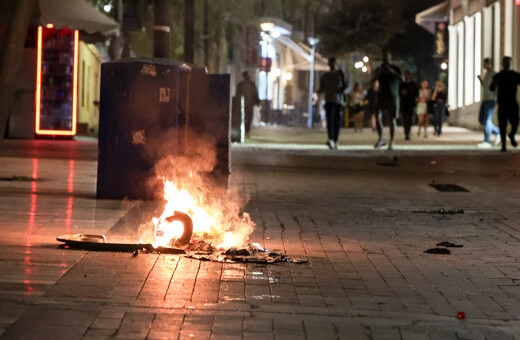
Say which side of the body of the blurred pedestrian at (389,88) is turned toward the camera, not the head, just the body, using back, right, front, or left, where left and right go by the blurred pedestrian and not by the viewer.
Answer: front

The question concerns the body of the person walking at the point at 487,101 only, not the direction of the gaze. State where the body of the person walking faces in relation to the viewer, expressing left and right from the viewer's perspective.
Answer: facing to the left of the viewer

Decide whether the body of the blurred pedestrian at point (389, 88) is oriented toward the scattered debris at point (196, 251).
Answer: yes

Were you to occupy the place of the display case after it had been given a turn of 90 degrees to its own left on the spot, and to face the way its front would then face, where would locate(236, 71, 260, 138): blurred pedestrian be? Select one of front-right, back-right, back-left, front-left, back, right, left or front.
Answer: front-left

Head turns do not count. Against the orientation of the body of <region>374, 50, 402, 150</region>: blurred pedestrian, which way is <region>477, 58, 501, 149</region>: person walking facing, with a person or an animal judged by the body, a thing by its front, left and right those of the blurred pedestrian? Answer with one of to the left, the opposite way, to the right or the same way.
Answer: to the right

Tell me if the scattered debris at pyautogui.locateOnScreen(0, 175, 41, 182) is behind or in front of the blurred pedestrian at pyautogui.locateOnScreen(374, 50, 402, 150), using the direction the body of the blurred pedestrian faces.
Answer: in front

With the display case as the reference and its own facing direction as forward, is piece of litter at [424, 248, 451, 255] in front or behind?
in front

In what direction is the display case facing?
toward the camera

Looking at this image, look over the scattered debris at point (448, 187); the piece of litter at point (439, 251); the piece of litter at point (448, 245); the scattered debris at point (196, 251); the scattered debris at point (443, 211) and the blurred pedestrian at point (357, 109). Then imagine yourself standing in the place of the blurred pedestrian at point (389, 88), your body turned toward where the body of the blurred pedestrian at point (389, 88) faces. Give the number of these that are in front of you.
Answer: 5

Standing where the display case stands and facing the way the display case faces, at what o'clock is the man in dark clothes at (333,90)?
The man in dark clothes is roughly at 10 o'clock from the display case.
